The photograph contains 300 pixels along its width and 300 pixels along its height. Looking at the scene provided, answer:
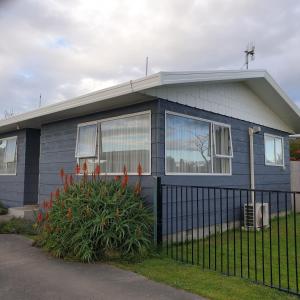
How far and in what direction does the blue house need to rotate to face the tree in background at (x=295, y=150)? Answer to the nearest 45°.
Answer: approximately 180°

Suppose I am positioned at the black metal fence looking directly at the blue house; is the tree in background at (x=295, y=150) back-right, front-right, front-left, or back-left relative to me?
front-right

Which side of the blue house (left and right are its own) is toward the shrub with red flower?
front

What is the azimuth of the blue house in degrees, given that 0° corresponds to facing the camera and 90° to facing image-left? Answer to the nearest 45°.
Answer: approximately 45°
